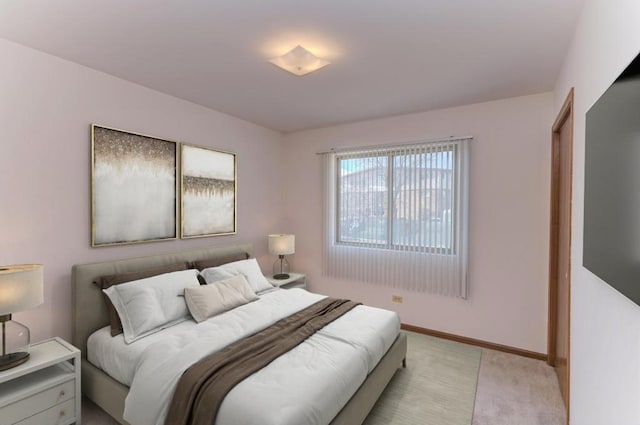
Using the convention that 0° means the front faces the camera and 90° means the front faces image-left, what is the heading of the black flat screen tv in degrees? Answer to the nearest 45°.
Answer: approximately 90°

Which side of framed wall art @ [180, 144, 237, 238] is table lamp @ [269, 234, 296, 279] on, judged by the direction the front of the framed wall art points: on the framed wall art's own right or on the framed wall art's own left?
on the framed wall art's own left

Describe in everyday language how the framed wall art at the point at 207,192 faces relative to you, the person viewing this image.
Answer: facing the viewer and to the right of the viewer

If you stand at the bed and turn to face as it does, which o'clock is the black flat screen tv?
The black flat screen tv is roughly at 12 o'clock from the bed.

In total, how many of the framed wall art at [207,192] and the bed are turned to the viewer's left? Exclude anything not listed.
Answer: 0

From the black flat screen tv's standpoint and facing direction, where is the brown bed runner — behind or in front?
in front

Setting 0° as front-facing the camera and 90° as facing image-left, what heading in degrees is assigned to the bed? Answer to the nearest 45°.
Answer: approximately 315°

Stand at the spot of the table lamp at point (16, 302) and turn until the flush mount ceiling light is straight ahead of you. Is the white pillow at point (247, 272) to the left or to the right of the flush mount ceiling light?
left

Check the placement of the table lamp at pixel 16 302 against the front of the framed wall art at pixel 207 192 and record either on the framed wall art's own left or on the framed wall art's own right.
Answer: on the framed wall art's own right

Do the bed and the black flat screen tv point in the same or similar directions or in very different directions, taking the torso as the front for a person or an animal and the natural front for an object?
very different directions

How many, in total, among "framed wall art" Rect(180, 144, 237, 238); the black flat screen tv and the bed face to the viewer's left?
1

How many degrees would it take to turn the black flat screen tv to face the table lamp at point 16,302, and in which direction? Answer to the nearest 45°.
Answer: approximately 45° to its left
